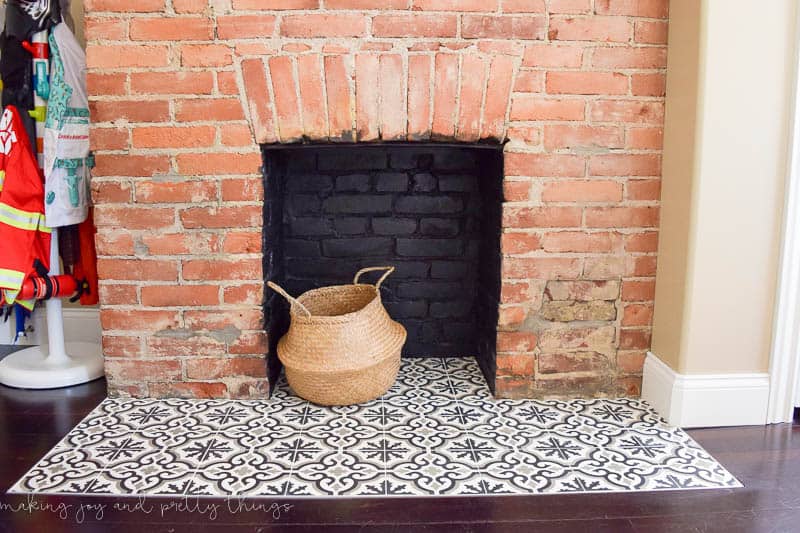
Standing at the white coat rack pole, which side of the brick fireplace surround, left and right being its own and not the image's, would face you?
right

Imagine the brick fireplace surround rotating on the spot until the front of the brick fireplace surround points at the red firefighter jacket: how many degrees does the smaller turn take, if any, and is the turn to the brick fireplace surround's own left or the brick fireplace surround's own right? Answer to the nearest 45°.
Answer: approximately 90° to the brick fireplace surround's own right

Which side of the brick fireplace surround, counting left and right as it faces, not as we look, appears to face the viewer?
front

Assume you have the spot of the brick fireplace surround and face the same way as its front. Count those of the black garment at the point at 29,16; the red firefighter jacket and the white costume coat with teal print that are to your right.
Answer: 3

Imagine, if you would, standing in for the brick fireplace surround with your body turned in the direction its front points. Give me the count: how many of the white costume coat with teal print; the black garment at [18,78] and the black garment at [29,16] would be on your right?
3

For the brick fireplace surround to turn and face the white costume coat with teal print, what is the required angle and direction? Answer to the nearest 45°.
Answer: approximately 90° to its right

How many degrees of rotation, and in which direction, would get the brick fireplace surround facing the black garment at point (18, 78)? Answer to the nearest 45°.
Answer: approximately 90° to its right

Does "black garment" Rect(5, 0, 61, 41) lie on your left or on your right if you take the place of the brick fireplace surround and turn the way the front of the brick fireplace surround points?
on your right
